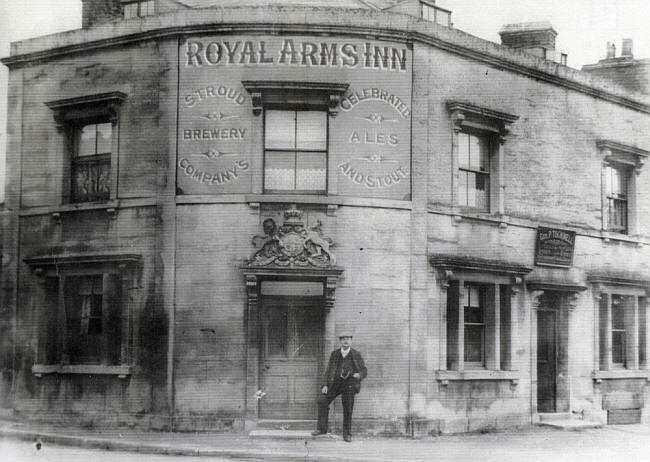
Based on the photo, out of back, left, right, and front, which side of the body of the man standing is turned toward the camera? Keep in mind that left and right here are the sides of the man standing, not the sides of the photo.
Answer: front

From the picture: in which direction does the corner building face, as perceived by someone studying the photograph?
facing the viewer

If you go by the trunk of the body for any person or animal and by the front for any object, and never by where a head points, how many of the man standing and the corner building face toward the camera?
2

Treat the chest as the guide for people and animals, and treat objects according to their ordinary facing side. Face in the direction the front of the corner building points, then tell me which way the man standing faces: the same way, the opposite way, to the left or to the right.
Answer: the same way
